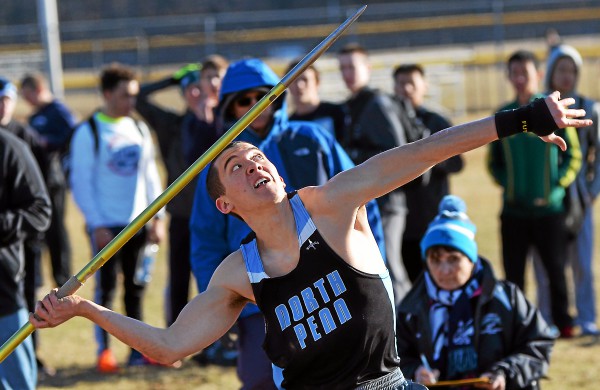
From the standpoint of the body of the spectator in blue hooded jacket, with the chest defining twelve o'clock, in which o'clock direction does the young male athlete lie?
The young male athlete is roughly at 12 o'clock from the spectator in blue hooded jacket.

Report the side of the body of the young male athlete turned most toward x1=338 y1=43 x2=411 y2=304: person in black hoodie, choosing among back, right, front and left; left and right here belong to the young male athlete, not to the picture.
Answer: back

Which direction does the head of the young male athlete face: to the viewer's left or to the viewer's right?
to the viewer's right

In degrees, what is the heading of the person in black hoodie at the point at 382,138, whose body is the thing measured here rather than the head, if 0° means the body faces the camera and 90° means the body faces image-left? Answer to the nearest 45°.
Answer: approximately 45°

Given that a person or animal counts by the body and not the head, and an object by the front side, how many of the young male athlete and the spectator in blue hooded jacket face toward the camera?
2

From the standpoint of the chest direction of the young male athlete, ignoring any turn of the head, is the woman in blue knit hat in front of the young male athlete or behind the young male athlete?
behind
